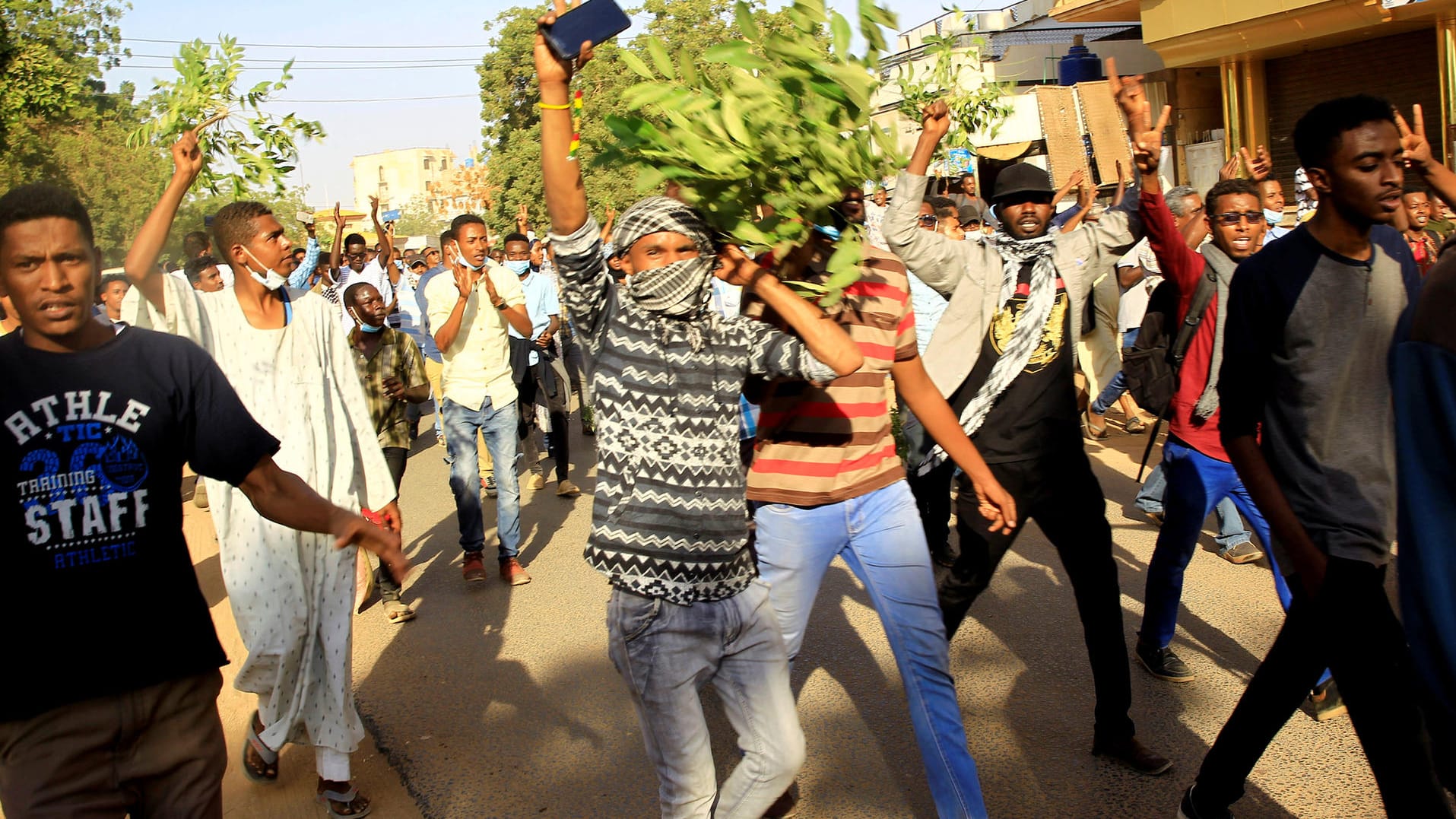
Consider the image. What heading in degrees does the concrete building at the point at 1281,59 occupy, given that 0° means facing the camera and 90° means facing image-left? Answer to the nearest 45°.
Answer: approximately 45°

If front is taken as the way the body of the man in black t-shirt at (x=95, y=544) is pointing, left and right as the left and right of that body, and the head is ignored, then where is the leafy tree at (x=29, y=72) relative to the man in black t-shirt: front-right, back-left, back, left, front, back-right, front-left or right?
back

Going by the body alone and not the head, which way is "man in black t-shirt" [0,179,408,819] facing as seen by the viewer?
toward the camera

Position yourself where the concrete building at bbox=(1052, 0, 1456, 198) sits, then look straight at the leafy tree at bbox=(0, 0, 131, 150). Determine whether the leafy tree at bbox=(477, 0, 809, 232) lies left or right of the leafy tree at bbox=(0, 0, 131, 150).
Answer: right

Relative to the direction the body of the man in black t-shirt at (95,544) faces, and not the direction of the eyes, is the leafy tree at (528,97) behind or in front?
behind

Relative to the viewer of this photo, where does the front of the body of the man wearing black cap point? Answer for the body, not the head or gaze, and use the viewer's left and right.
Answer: facing the viewer

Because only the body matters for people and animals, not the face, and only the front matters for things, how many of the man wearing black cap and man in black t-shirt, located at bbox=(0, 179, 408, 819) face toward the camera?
2

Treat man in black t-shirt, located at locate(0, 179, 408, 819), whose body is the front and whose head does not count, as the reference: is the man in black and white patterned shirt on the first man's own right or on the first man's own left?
on the first man's own left

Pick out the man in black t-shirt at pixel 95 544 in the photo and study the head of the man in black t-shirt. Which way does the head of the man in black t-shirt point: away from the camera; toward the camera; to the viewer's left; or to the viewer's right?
toward the camera

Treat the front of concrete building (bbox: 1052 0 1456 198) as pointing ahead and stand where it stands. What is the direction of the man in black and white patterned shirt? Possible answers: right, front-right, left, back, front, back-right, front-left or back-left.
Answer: front-left

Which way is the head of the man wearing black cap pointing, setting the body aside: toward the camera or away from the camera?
toward the camera

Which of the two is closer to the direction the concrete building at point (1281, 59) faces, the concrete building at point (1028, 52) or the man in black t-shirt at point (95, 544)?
the man in black t-shirt

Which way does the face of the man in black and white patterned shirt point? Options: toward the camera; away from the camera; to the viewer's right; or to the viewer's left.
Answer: toward the camera

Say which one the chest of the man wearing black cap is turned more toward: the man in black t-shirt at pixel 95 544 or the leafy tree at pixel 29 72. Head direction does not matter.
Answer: the man in black t-shirt
